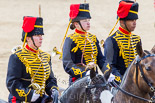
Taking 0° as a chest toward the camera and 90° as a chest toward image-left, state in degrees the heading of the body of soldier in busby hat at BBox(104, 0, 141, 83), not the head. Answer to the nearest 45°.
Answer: approximately 315°

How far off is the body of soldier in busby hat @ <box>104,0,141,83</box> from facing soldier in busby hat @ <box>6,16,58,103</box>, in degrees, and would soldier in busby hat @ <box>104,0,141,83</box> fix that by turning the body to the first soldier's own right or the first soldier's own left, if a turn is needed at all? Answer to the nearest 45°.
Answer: approximately 90° to the first soldier's own right

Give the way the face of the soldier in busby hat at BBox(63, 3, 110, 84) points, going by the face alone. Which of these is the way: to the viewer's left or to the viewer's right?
to the viewer's right

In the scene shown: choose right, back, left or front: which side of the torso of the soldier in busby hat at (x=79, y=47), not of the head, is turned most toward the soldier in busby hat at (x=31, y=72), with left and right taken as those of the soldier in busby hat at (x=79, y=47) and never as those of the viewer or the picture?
right

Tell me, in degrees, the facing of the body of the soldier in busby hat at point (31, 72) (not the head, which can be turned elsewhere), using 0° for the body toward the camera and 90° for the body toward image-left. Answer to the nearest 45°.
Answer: approximately 315°

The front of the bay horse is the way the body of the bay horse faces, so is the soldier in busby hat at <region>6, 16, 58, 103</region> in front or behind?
behind

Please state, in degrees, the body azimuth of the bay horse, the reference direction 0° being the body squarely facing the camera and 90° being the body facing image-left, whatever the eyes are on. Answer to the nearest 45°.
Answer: approximately 315°

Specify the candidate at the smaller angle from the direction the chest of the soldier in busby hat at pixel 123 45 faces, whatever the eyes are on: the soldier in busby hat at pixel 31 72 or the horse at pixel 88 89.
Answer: the horse

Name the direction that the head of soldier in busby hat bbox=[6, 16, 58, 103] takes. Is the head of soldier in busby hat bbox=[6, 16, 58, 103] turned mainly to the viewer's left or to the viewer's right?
to the viewer's right

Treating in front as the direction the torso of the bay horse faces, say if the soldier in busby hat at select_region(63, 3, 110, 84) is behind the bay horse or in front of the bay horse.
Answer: behind

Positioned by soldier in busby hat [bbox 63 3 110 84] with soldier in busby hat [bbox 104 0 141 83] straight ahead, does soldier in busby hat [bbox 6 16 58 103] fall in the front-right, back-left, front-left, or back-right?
back-right

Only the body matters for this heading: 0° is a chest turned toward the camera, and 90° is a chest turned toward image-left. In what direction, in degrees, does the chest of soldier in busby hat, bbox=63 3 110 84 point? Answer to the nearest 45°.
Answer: approximately 315°
